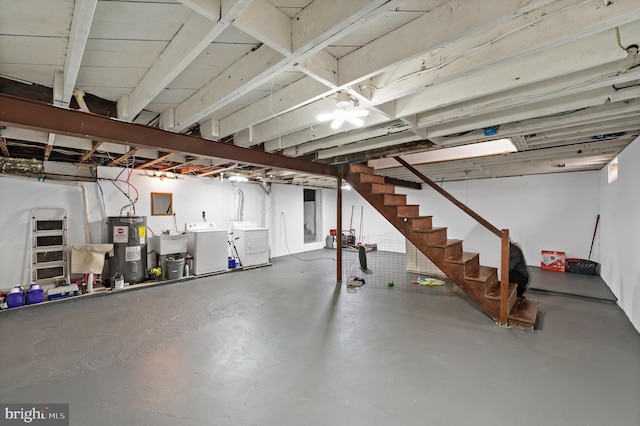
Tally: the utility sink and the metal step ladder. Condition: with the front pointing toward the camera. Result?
2

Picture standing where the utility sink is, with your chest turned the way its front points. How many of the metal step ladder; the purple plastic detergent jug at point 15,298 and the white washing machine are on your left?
1

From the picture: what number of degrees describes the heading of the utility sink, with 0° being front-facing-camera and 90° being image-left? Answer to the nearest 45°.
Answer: approximately 0°

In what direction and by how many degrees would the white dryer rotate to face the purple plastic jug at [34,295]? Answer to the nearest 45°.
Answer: approximately 90° to its right

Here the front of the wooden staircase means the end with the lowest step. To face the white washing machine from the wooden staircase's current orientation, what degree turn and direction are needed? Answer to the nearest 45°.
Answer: approximately 135° to its right

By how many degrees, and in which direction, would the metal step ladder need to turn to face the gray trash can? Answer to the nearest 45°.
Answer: approximately 90° to its left

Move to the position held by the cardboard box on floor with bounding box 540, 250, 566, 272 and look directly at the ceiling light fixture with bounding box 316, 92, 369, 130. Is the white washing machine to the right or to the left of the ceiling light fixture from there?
right
